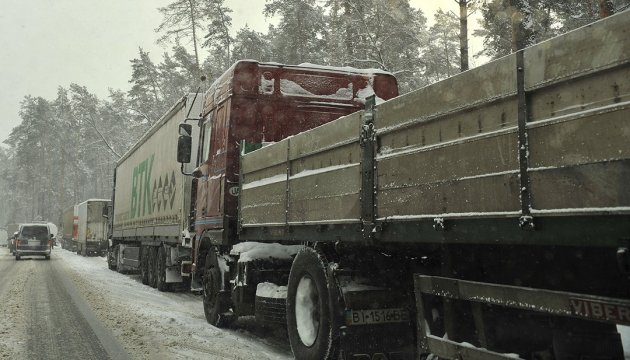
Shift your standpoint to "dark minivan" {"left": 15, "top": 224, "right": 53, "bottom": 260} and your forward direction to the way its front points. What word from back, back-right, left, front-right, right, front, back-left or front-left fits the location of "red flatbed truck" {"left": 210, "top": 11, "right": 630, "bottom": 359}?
back

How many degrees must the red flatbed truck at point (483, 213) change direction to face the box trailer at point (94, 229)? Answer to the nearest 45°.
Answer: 0° — it already faces it

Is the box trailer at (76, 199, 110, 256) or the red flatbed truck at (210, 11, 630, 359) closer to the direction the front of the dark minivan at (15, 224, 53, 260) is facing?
the box trailer

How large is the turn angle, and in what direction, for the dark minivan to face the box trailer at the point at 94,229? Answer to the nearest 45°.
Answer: approximately 45° to its right

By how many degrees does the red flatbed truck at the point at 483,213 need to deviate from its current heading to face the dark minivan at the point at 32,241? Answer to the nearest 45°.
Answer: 0° — it already faces it

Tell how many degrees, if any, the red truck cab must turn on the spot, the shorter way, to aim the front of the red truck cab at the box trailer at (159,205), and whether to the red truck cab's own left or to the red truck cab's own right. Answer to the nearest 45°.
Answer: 0° — it already faces it

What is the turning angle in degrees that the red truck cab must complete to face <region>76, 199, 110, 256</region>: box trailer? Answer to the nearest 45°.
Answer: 0° — it already faces it

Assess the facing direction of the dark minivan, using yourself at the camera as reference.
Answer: facing away from the viewer

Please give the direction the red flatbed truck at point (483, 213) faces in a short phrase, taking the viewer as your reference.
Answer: facing away from the viewer and to the left of the viewer
